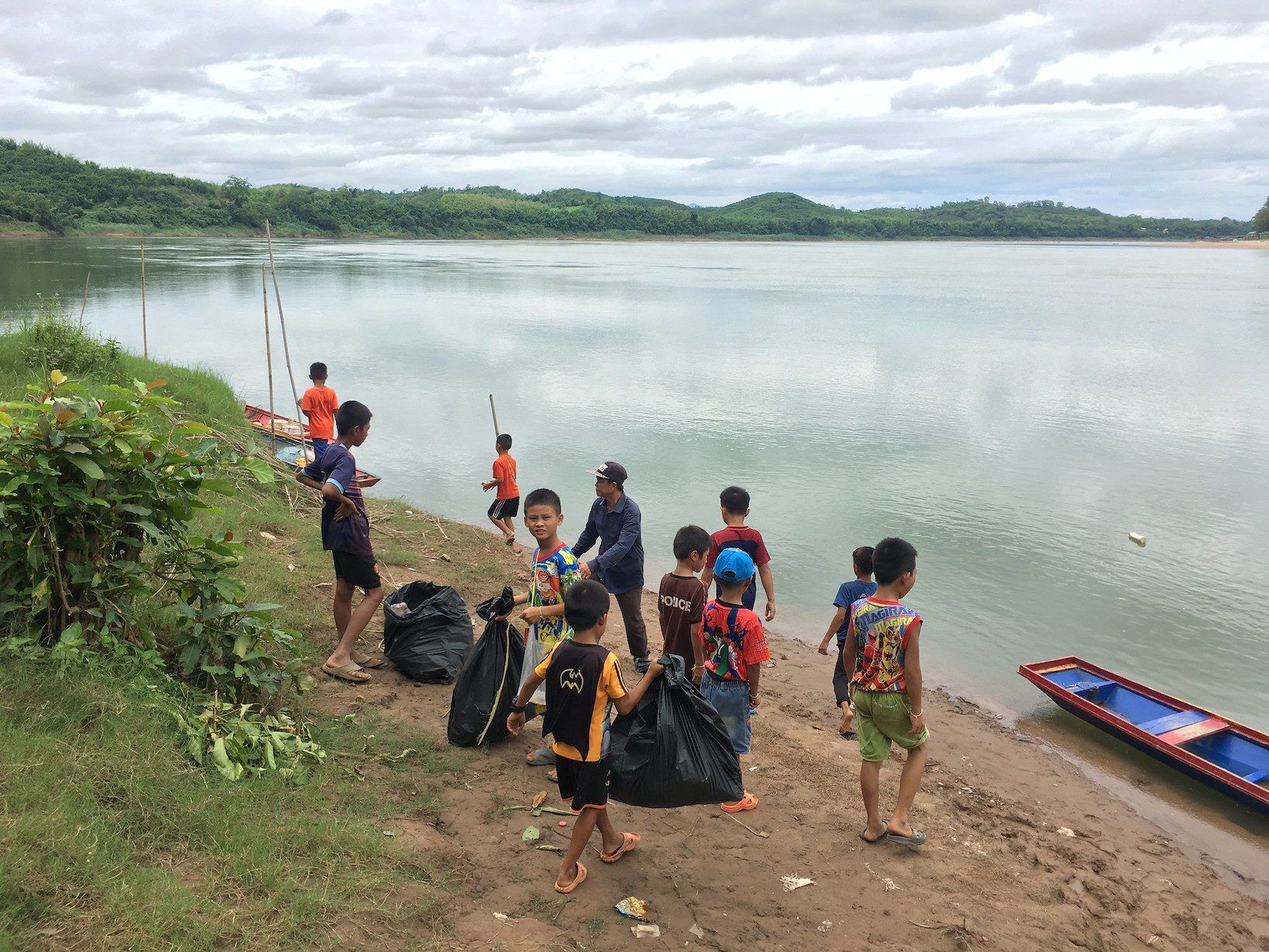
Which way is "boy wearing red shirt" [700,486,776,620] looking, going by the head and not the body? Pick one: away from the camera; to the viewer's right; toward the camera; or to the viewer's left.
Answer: away from the camera

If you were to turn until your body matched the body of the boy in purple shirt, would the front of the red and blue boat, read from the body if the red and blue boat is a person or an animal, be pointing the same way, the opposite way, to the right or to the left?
to the left

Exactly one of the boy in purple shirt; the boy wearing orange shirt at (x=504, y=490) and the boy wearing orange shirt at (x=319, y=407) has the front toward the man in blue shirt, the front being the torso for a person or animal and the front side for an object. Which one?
the boy in purple shirt

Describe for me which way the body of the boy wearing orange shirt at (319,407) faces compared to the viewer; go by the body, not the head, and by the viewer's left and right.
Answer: facing away from the viewer

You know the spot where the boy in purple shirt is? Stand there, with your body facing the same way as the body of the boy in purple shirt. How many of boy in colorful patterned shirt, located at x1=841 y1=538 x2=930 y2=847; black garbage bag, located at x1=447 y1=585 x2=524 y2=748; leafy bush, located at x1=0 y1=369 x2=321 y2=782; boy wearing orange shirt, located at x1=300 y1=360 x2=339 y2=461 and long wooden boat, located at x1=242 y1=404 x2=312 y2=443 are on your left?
2

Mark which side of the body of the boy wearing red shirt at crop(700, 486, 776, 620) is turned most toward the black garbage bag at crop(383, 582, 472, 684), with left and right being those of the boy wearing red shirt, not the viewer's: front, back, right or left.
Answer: left

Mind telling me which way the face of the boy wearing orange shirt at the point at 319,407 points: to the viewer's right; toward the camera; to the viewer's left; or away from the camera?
away from the camera

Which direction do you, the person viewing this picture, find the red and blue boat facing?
facing away from the viewer and to the left of the viewer

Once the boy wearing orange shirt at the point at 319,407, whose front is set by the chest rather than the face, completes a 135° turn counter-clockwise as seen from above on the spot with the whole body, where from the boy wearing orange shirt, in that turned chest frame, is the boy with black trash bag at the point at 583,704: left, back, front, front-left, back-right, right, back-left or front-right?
front-left

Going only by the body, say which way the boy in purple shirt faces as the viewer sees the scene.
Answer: to the viewer's right

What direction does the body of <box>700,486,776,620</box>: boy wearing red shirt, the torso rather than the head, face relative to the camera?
away from the camera

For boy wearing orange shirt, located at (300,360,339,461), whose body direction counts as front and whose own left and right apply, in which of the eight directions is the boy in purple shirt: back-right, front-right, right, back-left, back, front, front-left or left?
back
